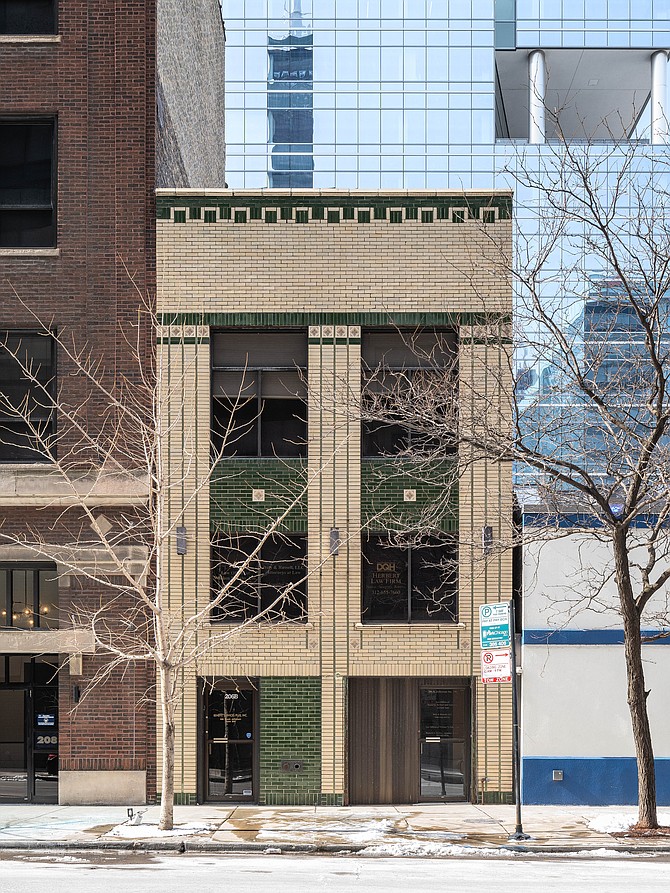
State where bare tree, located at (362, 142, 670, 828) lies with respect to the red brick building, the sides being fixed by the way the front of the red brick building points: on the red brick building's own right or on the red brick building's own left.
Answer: on the red brick building's own left

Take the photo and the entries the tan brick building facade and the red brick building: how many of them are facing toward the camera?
2

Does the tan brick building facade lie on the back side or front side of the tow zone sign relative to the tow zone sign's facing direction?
on the back side

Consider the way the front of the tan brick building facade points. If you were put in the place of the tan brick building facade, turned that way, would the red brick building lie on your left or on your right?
on your right
